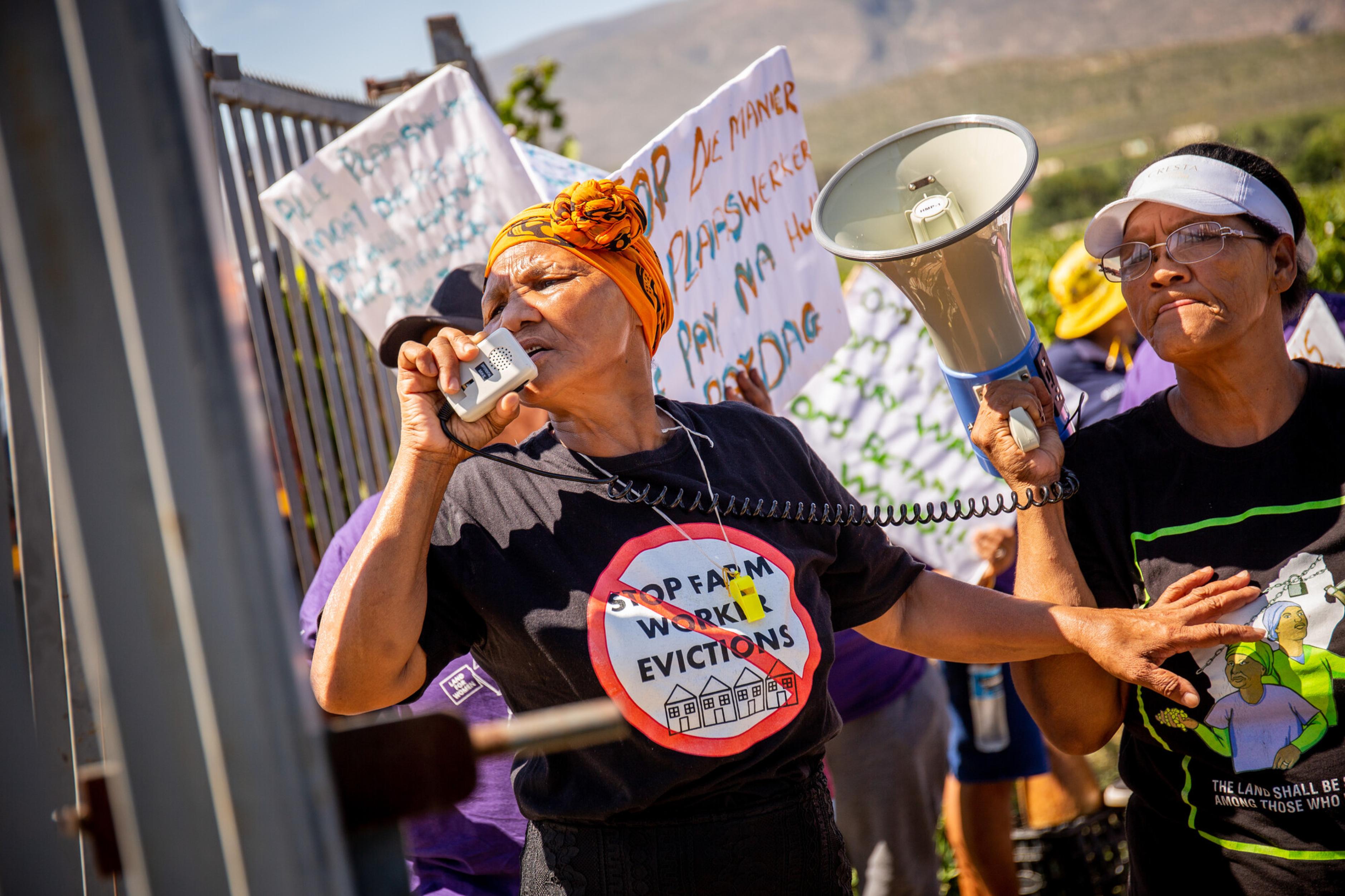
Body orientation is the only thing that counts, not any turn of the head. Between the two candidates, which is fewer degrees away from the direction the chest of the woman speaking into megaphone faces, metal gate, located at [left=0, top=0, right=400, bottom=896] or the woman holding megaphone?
the metal gate

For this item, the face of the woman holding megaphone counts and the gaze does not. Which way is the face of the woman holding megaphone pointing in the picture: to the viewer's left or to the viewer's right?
to the viewer's left

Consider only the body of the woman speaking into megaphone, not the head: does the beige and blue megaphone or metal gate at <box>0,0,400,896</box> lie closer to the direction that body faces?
the metal gate

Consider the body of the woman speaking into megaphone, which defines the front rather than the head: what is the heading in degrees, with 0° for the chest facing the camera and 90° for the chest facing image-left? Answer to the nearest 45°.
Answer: approximately 0°

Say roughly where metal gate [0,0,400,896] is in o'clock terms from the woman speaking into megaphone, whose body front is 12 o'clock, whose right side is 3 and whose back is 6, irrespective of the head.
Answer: The metal gate is roughly at 12 o'clock from the woman speaking into megaphone.

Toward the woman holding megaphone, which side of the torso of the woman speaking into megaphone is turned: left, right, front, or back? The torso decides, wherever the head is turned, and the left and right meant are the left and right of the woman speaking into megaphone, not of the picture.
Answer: left

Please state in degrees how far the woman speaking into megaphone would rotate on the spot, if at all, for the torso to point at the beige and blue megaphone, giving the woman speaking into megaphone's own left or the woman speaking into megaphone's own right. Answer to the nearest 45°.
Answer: approximately 135° to the woman speaking into megaphone's own left
